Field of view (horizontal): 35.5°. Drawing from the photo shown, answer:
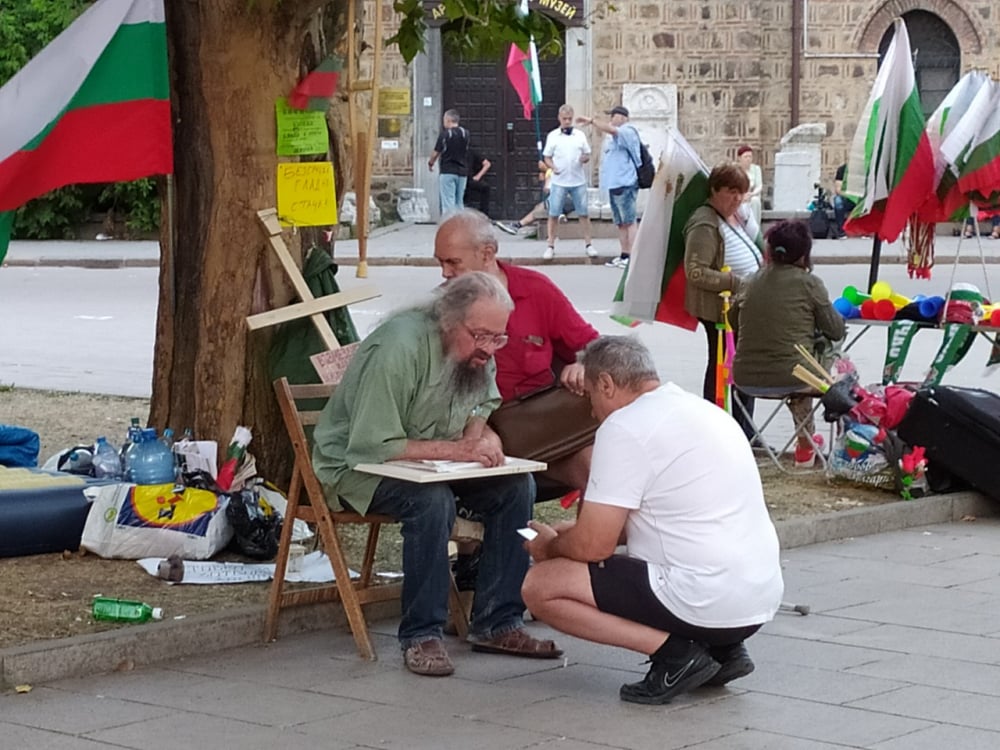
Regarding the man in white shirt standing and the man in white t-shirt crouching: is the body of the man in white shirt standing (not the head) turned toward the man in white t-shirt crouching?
yes

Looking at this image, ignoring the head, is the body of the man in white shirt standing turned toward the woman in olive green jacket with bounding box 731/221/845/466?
yes

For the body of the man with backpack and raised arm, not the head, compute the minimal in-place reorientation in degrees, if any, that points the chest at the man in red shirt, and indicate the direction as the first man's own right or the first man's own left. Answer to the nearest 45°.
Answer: approximately 90° to the first man's own left

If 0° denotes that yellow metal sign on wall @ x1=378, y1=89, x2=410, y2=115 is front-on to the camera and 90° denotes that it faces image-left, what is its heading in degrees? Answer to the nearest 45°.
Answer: approximately 0°

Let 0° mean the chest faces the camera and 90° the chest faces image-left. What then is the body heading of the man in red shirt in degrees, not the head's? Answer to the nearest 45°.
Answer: approximately 45°

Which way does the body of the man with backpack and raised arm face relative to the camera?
to the viewer's left

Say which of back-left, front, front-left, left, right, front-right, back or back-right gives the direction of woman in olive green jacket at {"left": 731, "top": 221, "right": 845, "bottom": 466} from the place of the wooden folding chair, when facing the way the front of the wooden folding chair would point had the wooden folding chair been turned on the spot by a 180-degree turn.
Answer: right

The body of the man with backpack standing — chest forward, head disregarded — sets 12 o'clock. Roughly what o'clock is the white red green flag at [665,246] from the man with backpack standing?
The white red green flag is roughly at 9 o'clock from the man with backpack standing.

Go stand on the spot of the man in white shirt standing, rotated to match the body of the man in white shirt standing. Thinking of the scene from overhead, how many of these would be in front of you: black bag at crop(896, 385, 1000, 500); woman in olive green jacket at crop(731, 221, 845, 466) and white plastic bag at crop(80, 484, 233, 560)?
3

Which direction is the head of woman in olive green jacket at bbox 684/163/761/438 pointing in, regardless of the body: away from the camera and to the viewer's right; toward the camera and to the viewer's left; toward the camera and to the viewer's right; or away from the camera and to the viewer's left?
toward the camera and to the viewer's right

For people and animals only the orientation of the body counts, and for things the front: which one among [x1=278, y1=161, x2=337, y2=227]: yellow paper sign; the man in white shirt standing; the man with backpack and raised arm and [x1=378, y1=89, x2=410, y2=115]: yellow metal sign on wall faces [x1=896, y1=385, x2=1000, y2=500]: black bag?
the man in white shirt standing

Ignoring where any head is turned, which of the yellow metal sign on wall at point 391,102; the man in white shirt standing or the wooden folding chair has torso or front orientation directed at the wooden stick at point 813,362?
the man in white shirt standing

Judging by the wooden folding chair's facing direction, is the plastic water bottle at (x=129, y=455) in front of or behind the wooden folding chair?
behind

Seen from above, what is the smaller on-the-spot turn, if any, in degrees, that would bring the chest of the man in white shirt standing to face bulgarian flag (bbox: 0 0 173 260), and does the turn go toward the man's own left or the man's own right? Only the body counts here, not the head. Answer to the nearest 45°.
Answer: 0° — they already face it

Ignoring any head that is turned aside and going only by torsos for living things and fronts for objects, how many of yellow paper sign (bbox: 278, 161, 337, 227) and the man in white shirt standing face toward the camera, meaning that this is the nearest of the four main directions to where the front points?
2
